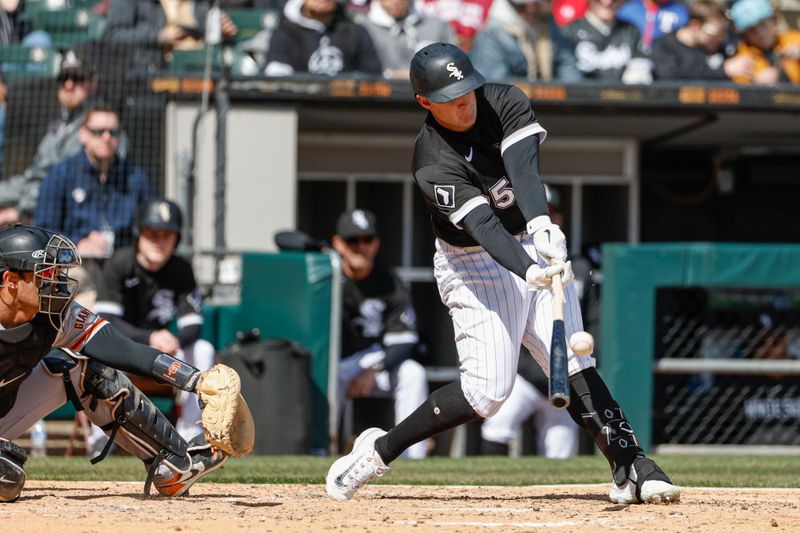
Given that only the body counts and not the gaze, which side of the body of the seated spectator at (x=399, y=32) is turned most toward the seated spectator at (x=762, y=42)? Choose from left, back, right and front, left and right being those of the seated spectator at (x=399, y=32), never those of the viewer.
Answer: left

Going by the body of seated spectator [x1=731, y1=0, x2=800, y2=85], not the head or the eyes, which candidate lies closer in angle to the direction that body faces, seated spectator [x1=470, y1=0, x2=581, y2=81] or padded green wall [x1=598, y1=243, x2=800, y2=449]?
the padded green wall

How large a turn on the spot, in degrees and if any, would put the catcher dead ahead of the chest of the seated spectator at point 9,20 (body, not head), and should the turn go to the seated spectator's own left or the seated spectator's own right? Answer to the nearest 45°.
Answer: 0° — they already face them

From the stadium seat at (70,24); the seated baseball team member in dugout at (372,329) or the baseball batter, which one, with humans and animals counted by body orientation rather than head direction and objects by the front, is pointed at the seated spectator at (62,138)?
the stadium seat

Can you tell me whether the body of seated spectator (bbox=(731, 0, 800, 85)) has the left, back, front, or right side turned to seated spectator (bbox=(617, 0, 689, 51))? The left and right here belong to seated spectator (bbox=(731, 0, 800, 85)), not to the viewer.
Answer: right

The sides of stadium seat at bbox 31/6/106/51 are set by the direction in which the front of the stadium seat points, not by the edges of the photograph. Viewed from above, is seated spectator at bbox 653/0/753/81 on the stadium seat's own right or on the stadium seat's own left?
on the stadium seat's own left

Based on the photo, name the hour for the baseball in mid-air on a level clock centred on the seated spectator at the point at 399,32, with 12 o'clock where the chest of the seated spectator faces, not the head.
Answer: The baseball in mid-air is roughly at 12 o'clock from the seated spectator.

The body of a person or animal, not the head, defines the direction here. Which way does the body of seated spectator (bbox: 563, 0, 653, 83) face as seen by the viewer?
toward the camera

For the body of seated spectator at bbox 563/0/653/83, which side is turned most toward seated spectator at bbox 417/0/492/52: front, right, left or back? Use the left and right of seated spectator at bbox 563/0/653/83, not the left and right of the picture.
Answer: right

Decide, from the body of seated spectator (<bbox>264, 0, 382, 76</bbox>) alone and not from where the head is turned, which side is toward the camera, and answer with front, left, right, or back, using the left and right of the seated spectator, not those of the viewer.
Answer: front
